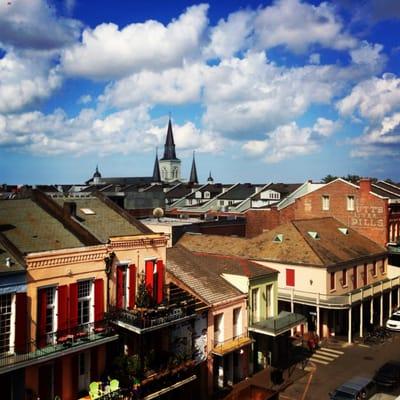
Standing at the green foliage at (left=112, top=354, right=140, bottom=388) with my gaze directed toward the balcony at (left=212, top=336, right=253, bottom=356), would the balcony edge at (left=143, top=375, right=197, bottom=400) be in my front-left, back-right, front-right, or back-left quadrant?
front-right

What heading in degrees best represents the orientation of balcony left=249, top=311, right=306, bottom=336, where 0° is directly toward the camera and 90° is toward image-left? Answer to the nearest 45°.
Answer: approximately 315°

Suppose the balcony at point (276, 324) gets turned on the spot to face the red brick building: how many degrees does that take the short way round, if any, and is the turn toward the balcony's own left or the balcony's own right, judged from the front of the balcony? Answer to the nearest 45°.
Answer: approximately 90° to the balcony's own left

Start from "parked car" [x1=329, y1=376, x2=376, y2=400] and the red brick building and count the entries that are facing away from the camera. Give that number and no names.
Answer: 0

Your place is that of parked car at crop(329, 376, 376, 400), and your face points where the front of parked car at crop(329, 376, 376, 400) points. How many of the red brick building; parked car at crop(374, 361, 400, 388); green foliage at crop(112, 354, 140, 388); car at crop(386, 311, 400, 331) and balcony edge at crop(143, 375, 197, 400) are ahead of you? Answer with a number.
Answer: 2

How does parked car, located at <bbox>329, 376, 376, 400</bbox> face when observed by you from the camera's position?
facing the viewer and to the left of the viewer

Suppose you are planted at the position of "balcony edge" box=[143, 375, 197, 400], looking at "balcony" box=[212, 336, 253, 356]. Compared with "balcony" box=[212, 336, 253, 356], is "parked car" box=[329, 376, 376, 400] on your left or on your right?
right

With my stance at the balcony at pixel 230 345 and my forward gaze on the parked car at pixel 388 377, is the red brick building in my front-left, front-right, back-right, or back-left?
front-left

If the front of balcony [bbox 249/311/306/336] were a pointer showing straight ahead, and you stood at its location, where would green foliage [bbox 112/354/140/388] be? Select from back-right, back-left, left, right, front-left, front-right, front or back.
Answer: right

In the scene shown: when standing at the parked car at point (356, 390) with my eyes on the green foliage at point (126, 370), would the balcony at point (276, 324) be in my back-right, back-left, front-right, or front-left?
front-right

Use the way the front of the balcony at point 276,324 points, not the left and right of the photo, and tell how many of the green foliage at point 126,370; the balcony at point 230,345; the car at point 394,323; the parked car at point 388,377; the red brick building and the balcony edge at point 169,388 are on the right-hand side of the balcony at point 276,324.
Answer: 3

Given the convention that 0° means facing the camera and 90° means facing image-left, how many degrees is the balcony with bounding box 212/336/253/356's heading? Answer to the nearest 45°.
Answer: approximately 315°
